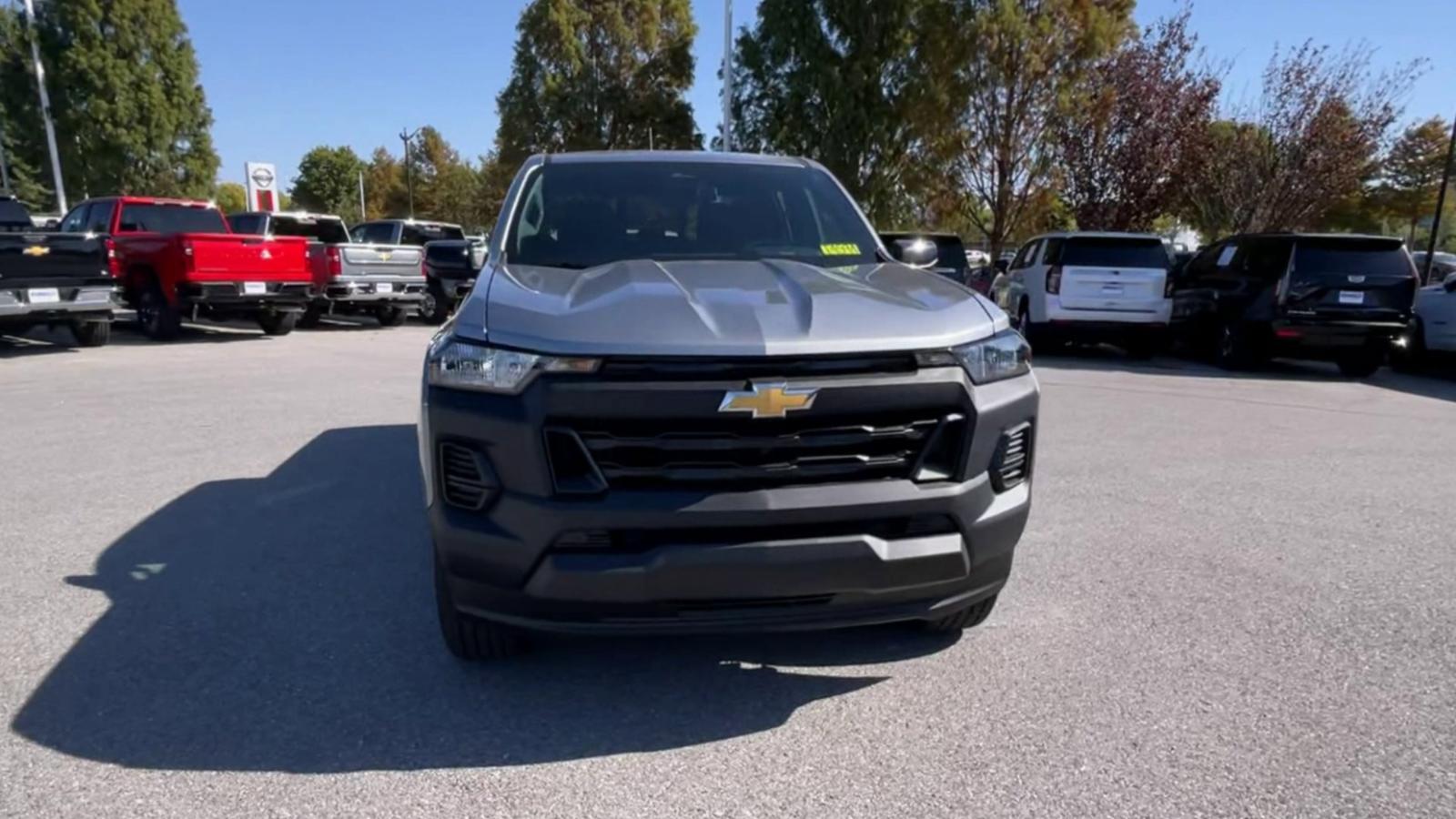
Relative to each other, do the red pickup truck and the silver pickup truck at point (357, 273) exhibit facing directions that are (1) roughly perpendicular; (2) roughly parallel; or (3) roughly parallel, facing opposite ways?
roughly parallel

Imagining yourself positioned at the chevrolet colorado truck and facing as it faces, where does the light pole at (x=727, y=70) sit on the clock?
The light pole is roughly at 6 o'clock from the chevrolet colorado truck.

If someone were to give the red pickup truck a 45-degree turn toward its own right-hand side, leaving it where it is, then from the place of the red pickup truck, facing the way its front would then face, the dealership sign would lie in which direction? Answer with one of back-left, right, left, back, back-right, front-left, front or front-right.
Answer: front

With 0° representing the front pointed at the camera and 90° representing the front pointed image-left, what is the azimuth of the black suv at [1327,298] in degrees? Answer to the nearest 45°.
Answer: approximately 135°

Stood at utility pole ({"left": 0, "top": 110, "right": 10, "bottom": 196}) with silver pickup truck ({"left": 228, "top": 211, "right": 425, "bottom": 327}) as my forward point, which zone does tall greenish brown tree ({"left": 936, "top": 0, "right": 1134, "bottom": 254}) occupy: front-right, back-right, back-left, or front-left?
front-left

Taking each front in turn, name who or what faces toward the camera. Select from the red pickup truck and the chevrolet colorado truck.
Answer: the chevrolet colorado truck

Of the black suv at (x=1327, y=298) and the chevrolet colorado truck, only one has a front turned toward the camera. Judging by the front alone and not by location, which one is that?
the chevrolet colorado truck

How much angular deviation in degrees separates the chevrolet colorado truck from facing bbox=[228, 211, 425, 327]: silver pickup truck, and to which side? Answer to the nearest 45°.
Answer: approximately 135° to its right

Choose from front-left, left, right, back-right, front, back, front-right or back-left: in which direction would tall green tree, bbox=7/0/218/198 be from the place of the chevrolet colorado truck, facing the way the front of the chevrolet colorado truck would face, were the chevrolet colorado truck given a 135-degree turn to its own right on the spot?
front

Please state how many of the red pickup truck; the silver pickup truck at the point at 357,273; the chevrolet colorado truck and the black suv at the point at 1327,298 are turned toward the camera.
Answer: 1

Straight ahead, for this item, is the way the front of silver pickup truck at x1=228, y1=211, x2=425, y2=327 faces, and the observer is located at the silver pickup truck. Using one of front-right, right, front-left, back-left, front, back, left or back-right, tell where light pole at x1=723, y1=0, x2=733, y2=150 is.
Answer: right

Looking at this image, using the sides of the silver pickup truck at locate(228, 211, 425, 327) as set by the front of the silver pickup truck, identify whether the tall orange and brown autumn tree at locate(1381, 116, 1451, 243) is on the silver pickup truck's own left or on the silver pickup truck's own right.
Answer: on the silver pickup truck's own right

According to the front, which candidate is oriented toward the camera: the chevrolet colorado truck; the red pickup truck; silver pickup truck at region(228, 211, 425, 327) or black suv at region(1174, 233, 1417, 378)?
the chevrolet colorado truck

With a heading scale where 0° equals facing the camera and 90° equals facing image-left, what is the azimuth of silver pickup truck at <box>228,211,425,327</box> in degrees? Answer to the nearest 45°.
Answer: approximately 135°

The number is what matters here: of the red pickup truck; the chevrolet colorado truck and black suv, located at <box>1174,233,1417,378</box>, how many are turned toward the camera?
1

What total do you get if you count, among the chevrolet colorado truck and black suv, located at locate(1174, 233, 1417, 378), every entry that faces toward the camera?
1

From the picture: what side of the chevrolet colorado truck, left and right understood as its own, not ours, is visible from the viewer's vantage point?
front
